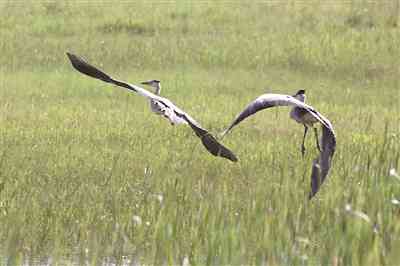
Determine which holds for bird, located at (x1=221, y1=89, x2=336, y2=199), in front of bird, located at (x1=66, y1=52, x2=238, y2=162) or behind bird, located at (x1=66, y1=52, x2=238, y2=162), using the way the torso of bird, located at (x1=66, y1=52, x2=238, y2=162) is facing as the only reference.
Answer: behind
